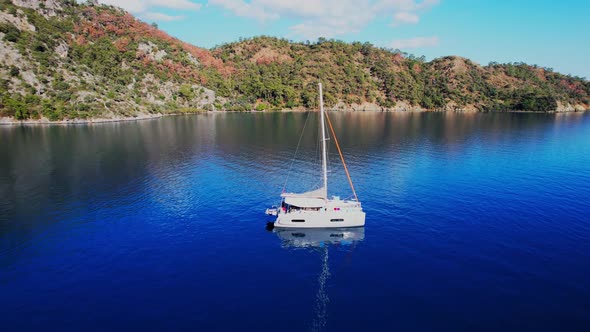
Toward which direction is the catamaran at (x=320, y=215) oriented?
to the viewer's right
